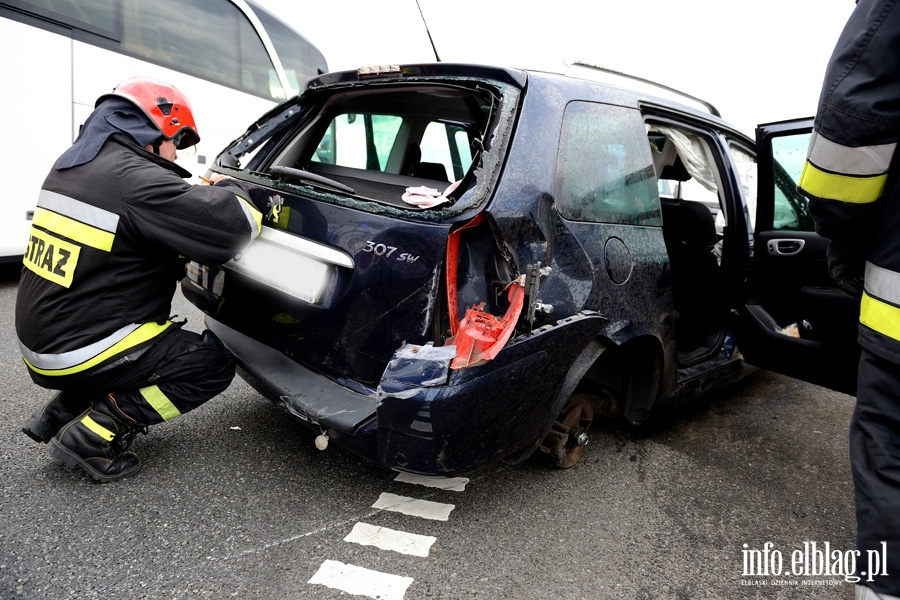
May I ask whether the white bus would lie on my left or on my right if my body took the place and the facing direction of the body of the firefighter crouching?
on my left

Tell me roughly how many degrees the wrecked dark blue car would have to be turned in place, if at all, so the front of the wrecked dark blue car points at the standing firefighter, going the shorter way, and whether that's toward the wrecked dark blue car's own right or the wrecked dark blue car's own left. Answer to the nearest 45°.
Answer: approximately 90° to the wrecked dark blue car's own right

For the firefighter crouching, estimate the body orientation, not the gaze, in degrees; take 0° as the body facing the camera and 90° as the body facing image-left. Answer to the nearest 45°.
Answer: approximately 225°

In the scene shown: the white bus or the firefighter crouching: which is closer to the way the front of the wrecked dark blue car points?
the white bus

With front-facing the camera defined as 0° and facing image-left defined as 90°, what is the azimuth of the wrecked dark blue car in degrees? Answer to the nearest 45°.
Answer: approximately 225°

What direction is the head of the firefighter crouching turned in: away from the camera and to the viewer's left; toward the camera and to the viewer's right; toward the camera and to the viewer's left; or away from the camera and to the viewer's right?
away from the camera and to the viewer's right
